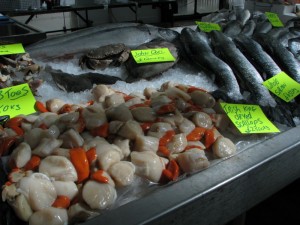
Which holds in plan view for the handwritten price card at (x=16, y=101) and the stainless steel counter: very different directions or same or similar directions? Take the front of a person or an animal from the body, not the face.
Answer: same or similar directions

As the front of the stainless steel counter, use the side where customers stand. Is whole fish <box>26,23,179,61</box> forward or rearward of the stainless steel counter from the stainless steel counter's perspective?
rearward

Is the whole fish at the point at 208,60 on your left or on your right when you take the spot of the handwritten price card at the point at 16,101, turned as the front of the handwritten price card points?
on your left

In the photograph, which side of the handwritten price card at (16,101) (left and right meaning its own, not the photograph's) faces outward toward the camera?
front

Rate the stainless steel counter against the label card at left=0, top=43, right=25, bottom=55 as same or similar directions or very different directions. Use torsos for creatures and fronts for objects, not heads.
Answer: same or similar directions

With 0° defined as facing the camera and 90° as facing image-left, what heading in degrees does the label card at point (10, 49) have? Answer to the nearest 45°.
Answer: approximately 0°

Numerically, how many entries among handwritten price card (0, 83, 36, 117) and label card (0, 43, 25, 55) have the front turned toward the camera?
2

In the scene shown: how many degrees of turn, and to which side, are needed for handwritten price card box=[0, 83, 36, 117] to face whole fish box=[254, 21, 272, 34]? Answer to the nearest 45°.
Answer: approximately 135° to its left

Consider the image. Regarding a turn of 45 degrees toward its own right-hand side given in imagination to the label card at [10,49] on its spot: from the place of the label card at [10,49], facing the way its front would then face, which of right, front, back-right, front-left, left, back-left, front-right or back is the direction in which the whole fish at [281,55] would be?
back-left

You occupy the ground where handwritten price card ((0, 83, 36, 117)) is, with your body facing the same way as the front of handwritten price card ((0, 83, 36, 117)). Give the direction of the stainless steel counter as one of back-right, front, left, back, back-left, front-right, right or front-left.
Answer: front-left

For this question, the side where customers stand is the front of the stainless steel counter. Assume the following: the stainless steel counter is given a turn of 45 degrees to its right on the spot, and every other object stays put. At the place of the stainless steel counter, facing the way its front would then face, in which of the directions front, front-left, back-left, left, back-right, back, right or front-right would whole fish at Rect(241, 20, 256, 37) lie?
back
